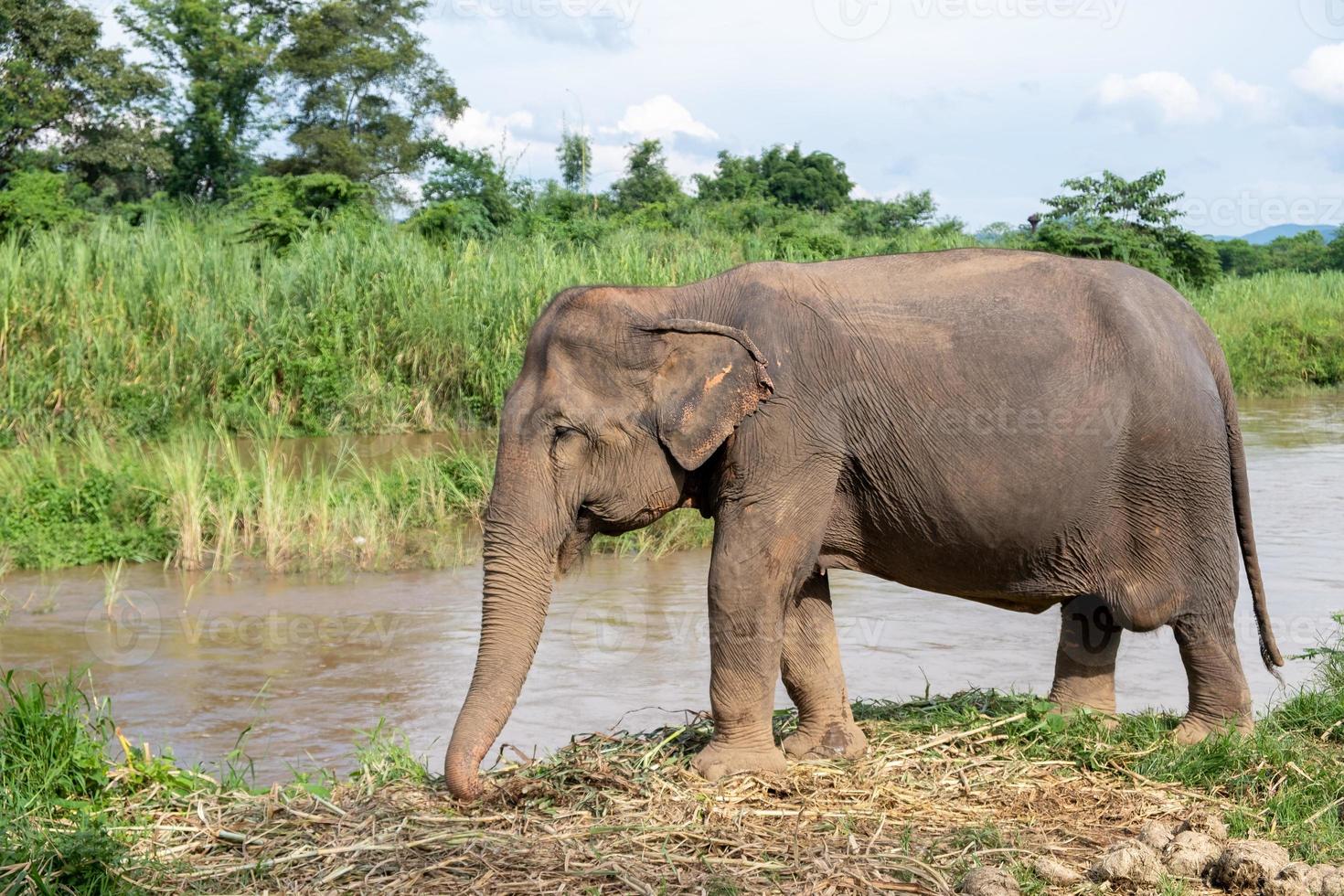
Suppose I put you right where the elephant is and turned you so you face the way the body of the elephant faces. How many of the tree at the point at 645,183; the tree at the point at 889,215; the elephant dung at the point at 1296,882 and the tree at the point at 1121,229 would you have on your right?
3

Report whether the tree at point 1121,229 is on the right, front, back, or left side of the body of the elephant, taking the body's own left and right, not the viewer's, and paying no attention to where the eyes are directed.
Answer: right

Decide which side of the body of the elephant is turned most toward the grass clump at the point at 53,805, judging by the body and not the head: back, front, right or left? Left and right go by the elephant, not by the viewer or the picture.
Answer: front

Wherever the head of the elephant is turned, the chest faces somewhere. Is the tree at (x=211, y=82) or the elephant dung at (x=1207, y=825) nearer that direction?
the tree

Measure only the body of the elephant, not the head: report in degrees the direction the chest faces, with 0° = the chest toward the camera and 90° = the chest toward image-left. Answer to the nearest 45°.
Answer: approximately 90°

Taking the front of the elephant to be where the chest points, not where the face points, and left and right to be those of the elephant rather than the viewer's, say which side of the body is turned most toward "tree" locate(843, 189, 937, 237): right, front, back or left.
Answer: right

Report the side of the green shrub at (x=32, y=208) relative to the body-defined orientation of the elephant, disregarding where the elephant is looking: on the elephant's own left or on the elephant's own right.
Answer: on the elephant's own right

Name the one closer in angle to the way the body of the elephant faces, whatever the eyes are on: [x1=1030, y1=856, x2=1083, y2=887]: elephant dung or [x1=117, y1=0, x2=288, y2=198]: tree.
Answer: the tree

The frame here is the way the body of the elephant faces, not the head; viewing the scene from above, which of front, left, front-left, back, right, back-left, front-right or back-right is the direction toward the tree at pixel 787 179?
right

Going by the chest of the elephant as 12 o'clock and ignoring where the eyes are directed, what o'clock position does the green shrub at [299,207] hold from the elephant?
The green shrub is roughly at 2 o'clock from the elephant.

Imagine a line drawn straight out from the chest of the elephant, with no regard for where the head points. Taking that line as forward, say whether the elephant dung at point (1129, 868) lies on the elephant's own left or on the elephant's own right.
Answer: on the elephant's own left

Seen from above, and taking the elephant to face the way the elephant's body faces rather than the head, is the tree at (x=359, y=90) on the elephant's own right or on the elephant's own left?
on the elephant's own right

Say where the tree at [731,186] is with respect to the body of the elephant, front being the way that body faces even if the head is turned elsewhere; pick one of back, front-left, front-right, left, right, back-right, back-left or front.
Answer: right

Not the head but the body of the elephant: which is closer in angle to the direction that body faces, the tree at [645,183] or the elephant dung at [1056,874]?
the tree

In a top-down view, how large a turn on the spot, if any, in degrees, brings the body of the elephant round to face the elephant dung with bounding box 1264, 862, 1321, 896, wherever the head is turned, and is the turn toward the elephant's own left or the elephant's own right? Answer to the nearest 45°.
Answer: approximately 135° to the elephant's own left

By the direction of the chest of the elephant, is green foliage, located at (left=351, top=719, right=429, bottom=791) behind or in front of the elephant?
in front
